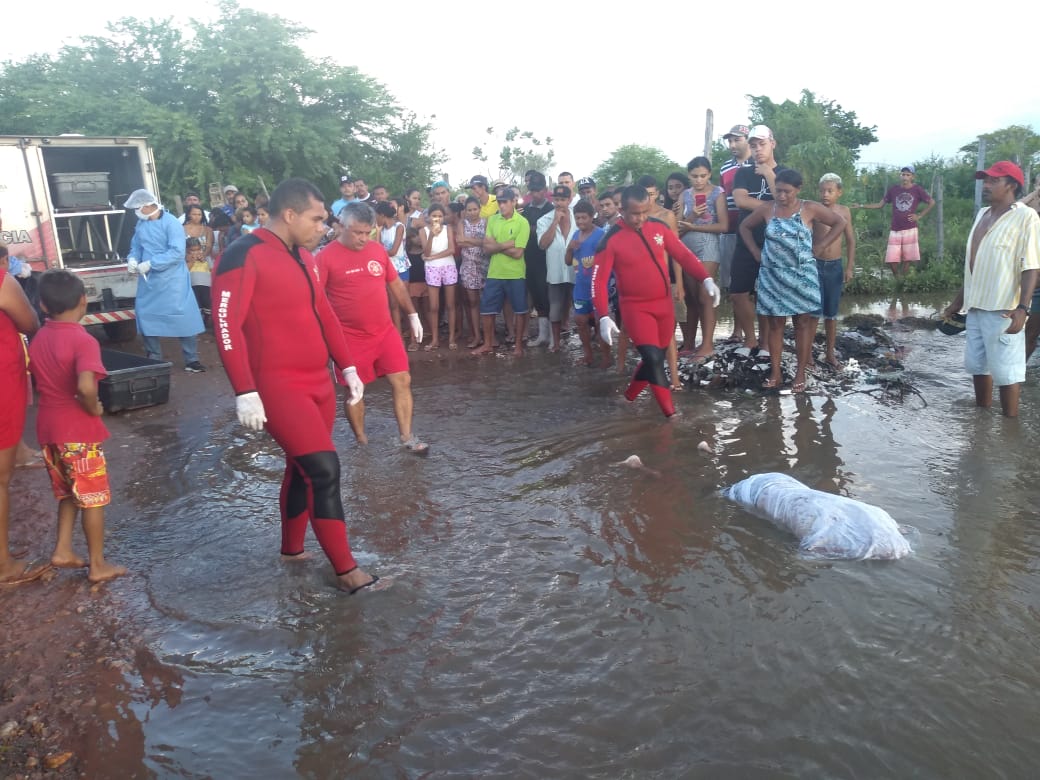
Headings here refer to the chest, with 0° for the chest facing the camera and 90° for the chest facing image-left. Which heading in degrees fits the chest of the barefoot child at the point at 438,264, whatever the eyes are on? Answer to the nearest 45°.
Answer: approximately 0°

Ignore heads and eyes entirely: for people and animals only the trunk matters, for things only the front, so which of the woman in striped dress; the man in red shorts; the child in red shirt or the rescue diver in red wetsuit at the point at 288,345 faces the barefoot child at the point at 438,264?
the child in red shirt

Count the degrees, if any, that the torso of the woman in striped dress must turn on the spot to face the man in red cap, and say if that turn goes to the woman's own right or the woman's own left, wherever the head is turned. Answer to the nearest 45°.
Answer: approximately 45° to the woman's own left

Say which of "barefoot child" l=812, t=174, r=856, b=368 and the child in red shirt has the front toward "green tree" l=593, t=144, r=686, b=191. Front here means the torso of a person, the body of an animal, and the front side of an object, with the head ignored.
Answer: the child in red shirt

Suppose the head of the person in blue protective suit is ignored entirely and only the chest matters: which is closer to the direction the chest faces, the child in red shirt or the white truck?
the child in red shirt

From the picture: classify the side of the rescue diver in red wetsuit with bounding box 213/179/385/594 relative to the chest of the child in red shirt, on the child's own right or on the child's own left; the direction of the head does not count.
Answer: on the child's own right

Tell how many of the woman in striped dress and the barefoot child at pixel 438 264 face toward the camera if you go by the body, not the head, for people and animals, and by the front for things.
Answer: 2

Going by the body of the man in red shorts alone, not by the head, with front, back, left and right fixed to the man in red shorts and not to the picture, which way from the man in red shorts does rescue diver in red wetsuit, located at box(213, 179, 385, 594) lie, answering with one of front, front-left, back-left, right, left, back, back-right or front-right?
front-right

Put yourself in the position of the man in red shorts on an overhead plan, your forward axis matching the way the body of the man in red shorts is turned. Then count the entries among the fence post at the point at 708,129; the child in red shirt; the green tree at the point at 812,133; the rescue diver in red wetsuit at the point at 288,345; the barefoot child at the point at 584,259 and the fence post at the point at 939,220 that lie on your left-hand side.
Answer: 4

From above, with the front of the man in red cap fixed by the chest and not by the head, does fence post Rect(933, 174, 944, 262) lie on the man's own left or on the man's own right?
on the man's own right

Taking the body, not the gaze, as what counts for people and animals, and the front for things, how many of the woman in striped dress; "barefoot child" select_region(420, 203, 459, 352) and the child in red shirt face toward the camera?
2
